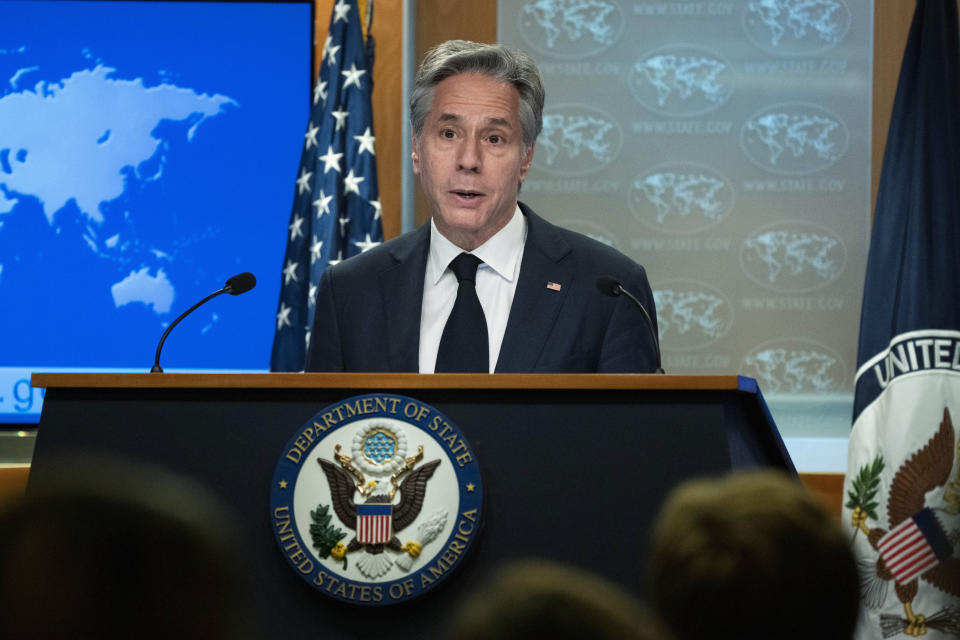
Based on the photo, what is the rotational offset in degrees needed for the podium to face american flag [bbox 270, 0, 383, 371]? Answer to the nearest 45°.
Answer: approximately 180°

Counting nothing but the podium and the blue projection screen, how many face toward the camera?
2

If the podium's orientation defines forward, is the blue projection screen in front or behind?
behind

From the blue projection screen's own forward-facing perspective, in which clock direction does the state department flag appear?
The state department flag is roughly at 10 o'clock from the blue projection screen.

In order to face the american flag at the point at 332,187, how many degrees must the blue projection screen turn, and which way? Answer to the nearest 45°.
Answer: approximately 45° to its left

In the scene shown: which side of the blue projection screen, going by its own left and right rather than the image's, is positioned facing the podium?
front

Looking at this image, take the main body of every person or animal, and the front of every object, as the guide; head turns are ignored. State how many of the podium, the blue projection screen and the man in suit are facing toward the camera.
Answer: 3

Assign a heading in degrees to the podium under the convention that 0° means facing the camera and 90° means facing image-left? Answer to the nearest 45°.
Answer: approximately 0°
